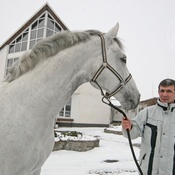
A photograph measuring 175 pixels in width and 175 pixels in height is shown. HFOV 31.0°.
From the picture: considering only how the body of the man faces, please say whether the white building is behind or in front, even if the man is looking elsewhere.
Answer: behind

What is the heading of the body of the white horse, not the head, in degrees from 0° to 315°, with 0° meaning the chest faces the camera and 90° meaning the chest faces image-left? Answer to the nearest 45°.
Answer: approximately 270°

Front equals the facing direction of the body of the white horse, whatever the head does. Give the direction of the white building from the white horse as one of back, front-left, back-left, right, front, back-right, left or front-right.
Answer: left

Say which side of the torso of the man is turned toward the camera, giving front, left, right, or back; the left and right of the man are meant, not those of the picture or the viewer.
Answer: front

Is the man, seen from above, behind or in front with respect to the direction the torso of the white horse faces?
in front

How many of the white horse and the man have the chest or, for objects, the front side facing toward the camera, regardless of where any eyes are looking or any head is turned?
1

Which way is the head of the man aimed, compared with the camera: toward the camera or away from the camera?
toward the camera

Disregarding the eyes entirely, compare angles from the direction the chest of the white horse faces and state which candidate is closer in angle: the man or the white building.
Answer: the man

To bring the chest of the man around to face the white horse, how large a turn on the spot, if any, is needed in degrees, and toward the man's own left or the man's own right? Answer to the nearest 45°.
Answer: approximately 45° to the man's own right

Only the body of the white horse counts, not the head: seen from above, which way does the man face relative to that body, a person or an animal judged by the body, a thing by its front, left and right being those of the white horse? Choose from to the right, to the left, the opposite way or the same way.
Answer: to the right
